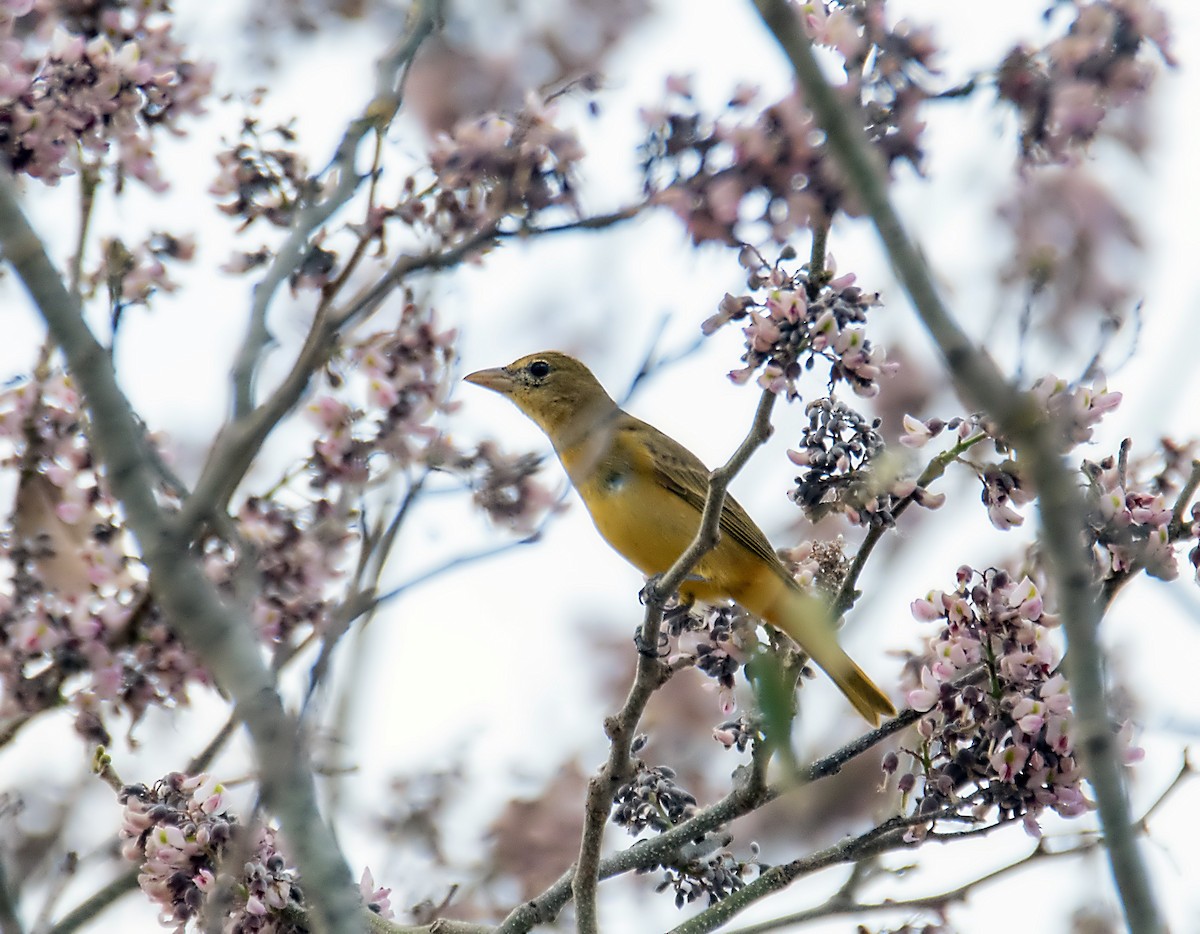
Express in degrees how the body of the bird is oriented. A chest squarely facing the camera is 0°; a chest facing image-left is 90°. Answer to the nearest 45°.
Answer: approximately 90°
